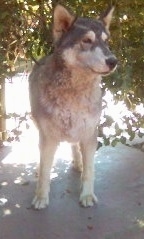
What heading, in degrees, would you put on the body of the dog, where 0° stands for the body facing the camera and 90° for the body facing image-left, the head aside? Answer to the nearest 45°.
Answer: approximately 0°
